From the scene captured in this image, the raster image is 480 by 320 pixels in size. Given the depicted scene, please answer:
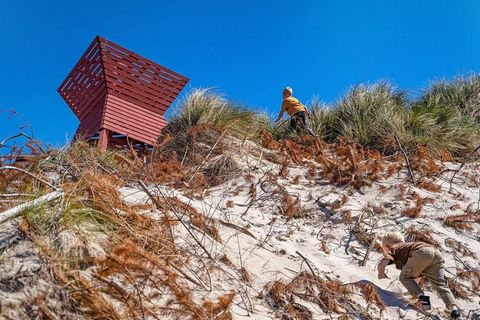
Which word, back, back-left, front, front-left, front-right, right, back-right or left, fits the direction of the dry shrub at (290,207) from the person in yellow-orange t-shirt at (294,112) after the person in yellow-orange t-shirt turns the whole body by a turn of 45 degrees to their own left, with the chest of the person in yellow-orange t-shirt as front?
left

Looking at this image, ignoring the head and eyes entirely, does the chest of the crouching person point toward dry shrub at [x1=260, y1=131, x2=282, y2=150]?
yes

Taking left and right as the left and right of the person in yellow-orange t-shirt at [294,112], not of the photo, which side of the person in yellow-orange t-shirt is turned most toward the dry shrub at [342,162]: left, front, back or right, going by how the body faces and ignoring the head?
back

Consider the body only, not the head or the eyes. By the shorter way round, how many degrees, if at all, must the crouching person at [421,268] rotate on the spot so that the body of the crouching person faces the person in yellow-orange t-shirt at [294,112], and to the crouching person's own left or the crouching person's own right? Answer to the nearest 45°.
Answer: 0° — they already face them

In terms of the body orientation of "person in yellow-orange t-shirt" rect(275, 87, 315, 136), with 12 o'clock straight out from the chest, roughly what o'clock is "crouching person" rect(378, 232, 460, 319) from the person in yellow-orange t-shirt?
The crouching person is roughly at 7 o'clock from the person in yellow-orange t-shirt.

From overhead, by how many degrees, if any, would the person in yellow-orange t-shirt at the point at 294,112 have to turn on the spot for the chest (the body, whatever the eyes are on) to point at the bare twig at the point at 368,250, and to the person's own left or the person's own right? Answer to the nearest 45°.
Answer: approximately 135° to the person's own left

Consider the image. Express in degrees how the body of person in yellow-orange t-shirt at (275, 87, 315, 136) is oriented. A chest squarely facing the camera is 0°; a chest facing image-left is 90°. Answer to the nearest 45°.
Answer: approximately 135°

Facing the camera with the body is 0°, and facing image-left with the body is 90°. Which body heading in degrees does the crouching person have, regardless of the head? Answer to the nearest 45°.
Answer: approximately 135°
